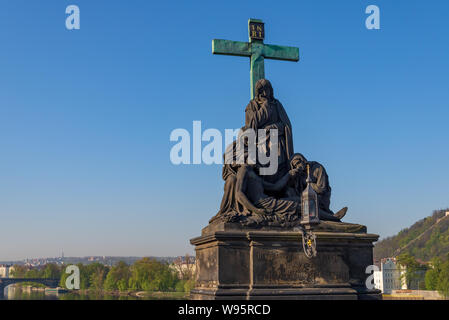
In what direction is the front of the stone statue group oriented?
toward the camera
